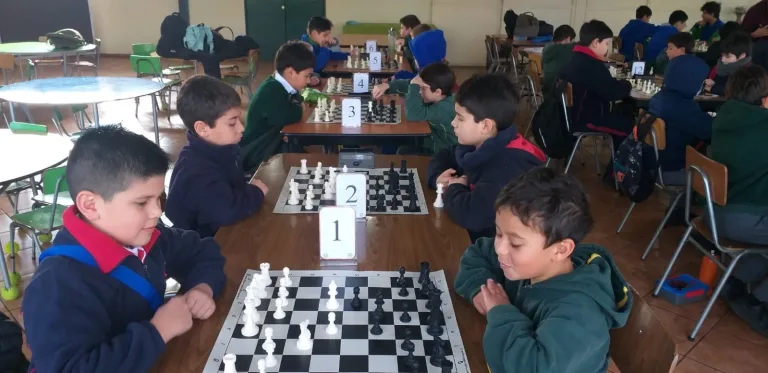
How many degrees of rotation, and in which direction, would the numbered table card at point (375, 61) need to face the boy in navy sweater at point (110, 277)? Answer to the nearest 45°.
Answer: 0° — it already faces them

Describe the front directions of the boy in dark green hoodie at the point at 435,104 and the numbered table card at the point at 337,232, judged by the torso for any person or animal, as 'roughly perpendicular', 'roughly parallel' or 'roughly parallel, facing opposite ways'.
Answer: roughly perpendicular

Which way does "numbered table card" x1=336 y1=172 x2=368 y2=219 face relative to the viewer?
toward the camera

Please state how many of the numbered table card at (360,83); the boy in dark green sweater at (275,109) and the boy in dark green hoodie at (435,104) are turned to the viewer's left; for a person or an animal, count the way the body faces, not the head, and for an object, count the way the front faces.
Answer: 1

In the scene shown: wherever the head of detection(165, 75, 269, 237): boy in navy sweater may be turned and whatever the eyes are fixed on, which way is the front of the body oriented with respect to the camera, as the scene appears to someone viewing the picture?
to the viewer's right

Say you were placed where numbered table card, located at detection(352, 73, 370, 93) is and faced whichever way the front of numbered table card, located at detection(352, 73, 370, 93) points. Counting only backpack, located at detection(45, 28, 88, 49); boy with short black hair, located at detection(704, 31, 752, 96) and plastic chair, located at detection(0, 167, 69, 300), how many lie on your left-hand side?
1

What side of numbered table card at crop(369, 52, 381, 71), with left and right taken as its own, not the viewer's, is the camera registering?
front

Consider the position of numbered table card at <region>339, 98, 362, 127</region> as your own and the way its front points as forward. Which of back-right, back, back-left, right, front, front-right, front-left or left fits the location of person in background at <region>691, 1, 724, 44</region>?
back-left

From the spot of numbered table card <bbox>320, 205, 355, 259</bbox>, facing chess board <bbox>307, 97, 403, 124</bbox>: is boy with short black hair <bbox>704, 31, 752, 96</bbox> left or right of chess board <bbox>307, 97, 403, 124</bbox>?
right

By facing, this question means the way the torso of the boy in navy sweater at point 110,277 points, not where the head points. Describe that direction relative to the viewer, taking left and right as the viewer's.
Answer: facing the viewer and to the right of the viewer

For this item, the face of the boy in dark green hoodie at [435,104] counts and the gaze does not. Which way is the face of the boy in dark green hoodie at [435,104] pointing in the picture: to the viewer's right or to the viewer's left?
to the viewer's left

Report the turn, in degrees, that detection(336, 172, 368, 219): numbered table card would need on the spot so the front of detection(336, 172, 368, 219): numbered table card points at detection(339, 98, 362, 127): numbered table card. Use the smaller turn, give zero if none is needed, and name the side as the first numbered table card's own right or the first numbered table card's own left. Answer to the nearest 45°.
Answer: approximately 180°

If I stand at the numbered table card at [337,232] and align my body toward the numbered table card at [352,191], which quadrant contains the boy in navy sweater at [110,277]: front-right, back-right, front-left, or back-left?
back-left

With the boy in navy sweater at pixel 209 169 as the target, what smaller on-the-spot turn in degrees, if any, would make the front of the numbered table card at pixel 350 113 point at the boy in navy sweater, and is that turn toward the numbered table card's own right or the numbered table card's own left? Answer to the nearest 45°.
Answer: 0° — it already faces them

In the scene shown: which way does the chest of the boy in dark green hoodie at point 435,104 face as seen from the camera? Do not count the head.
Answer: to the viewer's left

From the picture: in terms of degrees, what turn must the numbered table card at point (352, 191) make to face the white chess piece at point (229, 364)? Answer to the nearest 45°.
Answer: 0° — it already faces it

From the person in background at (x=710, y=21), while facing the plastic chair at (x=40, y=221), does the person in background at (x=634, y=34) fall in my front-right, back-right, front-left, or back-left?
front-right

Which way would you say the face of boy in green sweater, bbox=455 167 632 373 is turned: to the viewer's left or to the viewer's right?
to the viewer's left
